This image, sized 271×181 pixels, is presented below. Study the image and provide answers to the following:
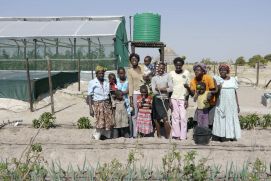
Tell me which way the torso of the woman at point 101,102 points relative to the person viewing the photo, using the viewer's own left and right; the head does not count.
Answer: facing the viewer

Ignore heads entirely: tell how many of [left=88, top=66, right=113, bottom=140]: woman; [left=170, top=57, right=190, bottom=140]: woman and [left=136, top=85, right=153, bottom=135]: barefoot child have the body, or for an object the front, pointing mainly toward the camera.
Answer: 3

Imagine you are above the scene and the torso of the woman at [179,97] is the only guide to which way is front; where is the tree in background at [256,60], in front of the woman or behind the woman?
behind

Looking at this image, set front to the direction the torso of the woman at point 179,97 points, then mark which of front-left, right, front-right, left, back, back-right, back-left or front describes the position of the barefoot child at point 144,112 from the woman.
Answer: right

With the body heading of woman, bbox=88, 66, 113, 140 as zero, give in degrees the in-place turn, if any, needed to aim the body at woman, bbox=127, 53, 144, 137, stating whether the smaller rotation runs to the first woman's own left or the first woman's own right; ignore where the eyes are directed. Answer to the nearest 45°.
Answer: approximately 90° to the first woman's own left

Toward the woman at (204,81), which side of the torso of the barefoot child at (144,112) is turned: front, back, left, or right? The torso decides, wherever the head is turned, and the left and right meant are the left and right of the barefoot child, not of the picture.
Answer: left

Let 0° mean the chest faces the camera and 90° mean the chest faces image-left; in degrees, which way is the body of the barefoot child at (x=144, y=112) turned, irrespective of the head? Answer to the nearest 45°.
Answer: approximately 0°

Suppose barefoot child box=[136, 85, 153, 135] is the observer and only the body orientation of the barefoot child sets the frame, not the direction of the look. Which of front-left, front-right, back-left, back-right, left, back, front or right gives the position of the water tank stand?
back

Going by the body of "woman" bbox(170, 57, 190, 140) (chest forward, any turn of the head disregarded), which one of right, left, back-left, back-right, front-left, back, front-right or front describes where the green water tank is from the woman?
back
